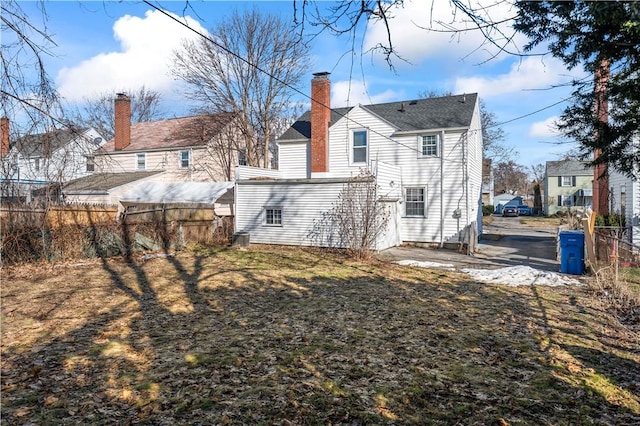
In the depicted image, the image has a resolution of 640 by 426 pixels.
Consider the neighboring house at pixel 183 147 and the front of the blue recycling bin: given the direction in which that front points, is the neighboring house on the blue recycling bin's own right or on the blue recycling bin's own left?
on the blue recycling bin's own right

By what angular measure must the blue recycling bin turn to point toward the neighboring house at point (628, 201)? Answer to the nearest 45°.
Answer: approximately 180°

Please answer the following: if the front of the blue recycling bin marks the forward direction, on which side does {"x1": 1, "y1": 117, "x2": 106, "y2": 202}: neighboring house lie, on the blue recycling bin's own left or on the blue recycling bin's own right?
on the blue recycling bin's own right

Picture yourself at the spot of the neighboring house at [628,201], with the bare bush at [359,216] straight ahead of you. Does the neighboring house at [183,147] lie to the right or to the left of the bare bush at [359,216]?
right

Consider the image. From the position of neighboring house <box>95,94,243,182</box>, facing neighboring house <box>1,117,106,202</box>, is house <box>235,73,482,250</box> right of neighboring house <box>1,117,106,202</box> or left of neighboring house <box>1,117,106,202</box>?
left

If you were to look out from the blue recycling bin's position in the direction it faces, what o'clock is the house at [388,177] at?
The house is roughly at 4 o'clock from the blue recycling bin.

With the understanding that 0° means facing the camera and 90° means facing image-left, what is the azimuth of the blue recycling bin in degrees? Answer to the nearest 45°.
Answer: approximately 0°

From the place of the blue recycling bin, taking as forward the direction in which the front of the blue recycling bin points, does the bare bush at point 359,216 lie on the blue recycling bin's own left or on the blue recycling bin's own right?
on the blue recycling bin's own right
